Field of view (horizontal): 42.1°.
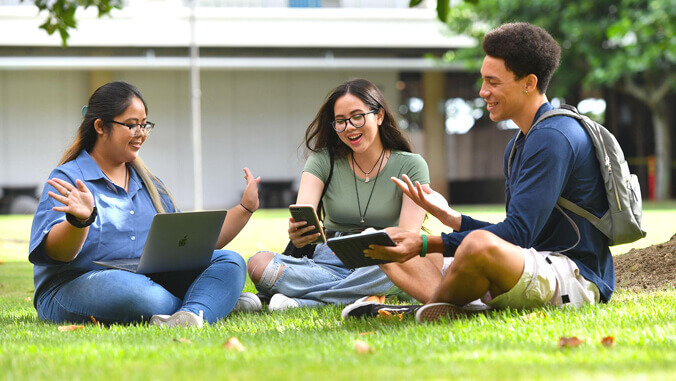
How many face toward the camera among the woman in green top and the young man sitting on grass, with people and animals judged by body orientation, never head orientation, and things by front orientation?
1

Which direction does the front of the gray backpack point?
to the viewer's right

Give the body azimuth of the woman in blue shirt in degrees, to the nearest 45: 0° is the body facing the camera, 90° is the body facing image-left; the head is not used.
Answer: approximately 315°

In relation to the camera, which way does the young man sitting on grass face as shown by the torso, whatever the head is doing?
to the viewer's left

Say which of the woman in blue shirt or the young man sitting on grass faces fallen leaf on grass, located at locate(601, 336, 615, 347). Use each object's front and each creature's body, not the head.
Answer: the woman in blue shirt

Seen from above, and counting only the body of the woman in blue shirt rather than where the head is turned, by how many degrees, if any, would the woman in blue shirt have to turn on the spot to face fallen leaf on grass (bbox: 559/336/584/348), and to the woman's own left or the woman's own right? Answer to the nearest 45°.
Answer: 0° — they already face it

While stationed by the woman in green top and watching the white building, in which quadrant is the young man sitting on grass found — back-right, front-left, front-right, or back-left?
back-right

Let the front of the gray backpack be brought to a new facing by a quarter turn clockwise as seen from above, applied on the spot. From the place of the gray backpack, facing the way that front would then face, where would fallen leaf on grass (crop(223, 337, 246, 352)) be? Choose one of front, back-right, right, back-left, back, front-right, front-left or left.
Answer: front-right

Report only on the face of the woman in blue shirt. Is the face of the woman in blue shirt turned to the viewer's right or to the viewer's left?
to the viewer's right

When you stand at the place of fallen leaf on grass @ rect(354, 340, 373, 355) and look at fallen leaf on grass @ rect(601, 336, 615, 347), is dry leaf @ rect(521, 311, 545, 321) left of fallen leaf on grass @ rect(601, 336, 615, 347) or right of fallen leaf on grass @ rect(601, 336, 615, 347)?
left
